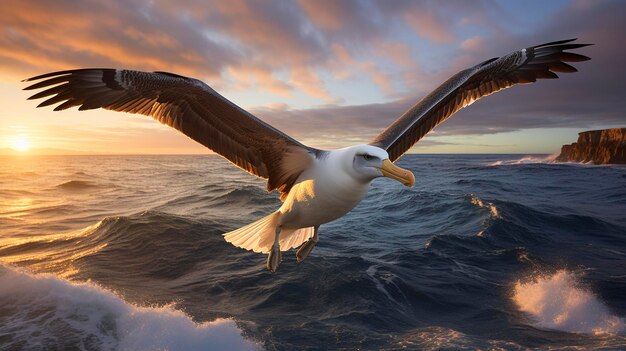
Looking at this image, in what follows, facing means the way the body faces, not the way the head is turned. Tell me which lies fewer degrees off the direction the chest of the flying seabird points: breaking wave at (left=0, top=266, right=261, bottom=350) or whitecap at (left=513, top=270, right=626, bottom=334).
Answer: the whitecap

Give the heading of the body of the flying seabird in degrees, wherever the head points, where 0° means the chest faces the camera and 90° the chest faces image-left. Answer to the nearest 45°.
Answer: approximately 315°

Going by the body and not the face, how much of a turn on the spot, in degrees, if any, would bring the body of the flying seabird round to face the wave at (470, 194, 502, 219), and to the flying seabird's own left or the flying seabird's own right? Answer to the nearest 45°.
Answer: approximately 90° to the flying seabird's own left

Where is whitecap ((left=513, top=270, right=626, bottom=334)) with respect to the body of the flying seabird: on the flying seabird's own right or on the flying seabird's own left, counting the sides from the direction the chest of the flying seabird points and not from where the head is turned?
on the flying seabird's own left
